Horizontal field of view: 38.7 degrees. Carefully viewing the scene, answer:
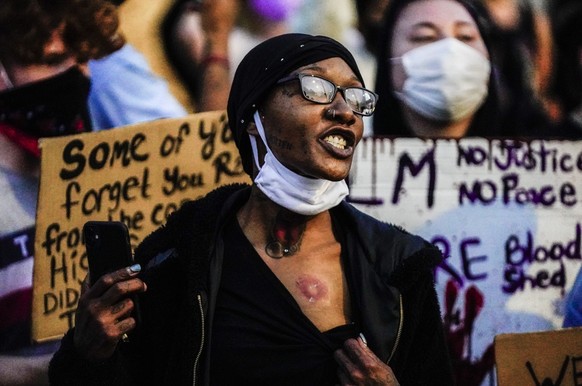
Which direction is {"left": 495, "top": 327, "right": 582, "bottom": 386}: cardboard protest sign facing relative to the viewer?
toward the camera

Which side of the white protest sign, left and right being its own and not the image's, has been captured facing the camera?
front

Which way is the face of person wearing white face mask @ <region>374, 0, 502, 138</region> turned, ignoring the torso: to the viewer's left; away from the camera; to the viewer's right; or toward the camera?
toward the camera

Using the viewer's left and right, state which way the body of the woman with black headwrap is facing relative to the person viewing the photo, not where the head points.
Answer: facing the viewer and to the right of the viewer

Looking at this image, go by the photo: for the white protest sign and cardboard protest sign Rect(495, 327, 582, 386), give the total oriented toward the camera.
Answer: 2

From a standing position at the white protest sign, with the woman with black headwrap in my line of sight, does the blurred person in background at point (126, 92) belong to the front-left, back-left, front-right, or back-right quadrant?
front-right

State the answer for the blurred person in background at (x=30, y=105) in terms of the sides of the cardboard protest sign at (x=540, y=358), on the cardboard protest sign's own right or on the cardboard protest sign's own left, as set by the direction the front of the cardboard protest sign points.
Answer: on the cardboard protest sign's own right

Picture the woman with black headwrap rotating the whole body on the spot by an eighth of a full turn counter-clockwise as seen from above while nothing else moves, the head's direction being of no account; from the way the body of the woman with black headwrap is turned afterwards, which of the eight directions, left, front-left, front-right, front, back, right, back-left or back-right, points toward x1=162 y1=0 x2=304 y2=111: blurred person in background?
left

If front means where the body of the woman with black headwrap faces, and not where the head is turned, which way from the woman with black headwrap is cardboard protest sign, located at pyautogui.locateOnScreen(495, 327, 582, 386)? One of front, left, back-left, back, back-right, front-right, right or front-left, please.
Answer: left

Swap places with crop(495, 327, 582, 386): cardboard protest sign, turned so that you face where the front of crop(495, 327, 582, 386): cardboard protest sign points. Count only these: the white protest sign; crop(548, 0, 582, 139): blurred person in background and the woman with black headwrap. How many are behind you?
2

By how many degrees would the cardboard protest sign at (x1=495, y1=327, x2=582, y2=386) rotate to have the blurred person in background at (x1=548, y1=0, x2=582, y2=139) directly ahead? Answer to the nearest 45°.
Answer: approximately 180°

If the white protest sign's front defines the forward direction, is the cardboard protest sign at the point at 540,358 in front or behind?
in front

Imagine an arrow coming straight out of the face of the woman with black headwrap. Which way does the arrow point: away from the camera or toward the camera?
toward the camera

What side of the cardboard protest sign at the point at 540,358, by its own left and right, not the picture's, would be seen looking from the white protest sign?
back
